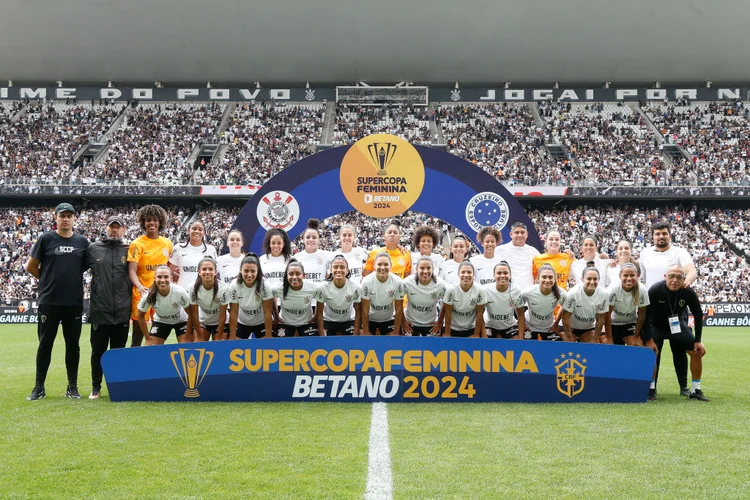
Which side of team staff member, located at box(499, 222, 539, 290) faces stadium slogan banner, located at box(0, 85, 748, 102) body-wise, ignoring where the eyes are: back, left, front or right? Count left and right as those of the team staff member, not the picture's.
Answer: back

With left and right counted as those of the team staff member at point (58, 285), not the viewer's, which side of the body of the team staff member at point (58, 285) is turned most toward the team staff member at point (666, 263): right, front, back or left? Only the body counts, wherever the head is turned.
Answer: left

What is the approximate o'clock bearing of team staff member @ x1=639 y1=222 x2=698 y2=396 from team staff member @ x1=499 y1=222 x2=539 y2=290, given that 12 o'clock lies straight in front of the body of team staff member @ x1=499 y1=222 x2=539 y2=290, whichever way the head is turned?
team staff member @ x1=639 y1=222 x2=698 y2=396 is roughly at 10 o'clock from team staff member @ x1=499 y1=222 x2=539 y2=290.

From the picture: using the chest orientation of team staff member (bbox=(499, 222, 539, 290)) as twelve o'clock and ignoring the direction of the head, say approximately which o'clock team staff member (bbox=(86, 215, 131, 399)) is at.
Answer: team staff member (bbox=(86, 215, 131, 399)) is roughly at 2 o'clock from team staff member (bbox=(499, 222, 539, 290)).

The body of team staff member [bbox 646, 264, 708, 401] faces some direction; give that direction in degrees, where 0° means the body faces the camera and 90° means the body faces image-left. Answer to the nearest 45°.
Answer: approximately 0°

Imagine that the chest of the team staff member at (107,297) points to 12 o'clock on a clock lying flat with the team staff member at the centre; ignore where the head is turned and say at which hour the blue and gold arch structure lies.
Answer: The blue and gold arch structure is roughly at 8 o'clock from the team staff member.

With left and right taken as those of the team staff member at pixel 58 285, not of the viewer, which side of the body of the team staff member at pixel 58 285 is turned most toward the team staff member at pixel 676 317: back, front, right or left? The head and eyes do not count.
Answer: left

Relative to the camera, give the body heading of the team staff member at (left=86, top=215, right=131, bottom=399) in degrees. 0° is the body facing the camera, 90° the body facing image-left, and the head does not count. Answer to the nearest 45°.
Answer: approximately 0°
